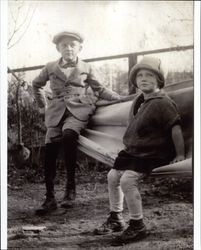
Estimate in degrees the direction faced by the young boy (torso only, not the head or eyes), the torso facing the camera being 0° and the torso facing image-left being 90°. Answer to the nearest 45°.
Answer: approximately 0°

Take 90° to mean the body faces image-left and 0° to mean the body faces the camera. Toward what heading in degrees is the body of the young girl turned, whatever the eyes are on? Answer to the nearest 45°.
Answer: approximately 45°
